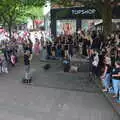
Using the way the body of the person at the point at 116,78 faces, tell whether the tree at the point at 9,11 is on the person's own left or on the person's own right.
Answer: on the person's own right

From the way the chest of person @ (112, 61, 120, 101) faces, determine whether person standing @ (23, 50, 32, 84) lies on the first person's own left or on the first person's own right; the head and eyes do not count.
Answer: on the first person's own right

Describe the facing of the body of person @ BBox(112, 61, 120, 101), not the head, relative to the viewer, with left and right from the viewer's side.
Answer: facing the viewer and to the left of the viewer

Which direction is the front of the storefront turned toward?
toward the camera

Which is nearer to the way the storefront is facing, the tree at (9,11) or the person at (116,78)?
the person

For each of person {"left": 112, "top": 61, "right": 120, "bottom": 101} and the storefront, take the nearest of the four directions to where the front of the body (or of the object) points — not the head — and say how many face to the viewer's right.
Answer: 0

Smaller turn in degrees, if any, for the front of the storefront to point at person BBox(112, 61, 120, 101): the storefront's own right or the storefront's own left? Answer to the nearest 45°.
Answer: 0° — it already faces them

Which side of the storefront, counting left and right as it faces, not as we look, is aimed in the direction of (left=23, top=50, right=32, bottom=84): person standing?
front

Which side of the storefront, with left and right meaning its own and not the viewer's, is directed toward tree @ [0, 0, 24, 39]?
right

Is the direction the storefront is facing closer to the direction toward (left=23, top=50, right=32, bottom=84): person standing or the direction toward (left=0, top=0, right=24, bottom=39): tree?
the person standing
